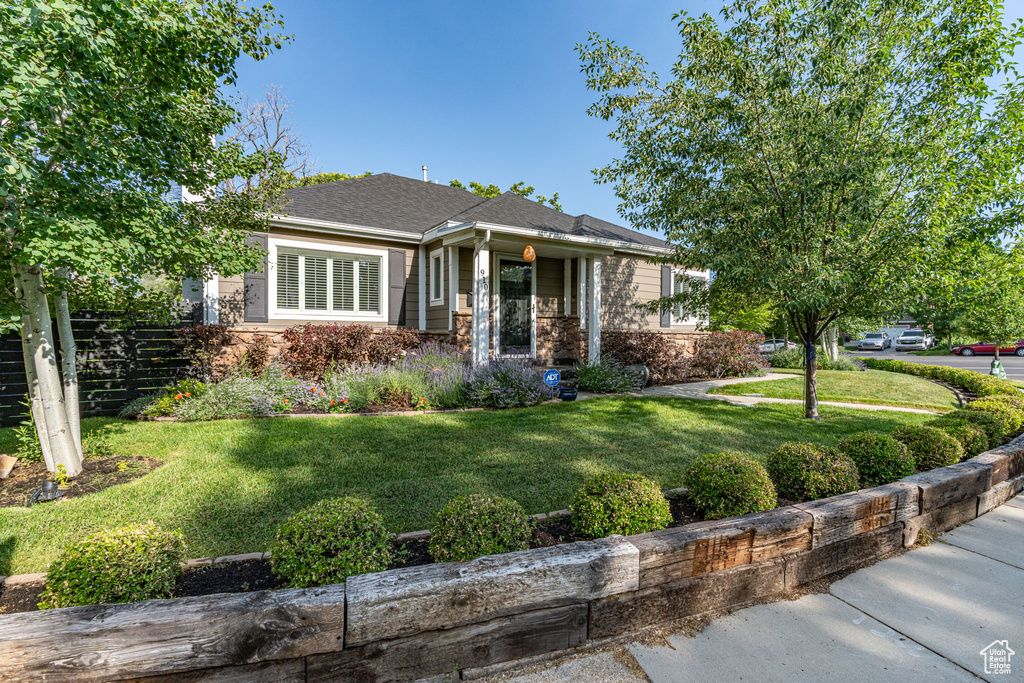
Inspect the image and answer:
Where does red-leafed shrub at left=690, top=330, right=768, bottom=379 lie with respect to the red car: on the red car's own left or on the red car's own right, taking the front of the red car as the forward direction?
on the red car's own left

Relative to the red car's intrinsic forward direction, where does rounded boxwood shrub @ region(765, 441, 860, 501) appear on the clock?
The rounded boxwood shrub is roughly at 9 o'clock from the red car.

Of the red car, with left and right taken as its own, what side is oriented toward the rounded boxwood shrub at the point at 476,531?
left

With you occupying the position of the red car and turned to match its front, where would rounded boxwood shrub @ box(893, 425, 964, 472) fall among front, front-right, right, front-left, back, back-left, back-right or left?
left

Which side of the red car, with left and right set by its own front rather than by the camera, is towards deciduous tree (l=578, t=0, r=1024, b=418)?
left

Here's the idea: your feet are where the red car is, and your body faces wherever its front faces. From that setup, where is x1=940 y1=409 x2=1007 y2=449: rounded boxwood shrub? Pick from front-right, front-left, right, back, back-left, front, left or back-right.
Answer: left

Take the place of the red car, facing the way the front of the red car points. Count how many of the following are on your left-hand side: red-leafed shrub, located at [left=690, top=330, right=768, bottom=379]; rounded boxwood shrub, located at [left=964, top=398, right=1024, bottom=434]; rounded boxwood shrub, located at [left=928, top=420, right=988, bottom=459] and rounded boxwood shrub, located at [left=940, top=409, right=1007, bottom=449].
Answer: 4

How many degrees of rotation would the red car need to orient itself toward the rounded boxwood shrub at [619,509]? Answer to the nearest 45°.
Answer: approximately 90° to its left

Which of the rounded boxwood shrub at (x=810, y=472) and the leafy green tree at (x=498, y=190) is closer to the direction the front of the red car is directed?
the leafy green tree

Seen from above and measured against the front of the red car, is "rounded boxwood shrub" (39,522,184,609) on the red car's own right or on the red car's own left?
on the red car's own left

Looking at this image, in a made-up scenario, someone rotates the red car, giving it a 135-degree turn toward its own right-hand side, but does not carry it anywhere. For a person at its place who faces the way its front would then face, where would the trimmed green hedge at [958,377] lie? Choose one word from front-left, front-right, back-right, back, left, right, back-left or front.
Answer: back-right

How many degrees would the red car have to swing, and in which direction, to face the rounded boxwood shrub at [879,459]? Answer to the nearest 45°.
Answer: approximately 90° to its left

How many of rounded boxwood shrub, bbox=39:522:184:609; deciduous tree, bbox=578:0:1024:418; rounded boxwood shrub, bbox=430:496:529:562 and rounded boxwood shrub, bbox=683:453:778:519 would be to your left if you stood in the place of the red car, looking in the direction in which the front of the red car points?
4

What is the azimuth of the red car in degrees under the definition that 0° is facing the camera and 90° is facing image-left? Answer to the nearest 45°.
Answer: approximately 90°

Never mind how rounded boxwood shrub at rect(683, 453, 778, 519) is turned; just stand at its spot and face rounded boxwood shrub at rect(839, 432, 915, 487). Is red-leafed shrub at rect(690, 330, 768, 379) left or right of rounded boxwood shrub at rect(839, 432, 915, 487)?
left

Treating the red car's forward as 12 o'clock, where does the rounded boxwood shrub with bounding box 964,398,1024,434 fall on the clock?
The rounded boxwood shrub is roughly at 9 o'clock from the red car.
